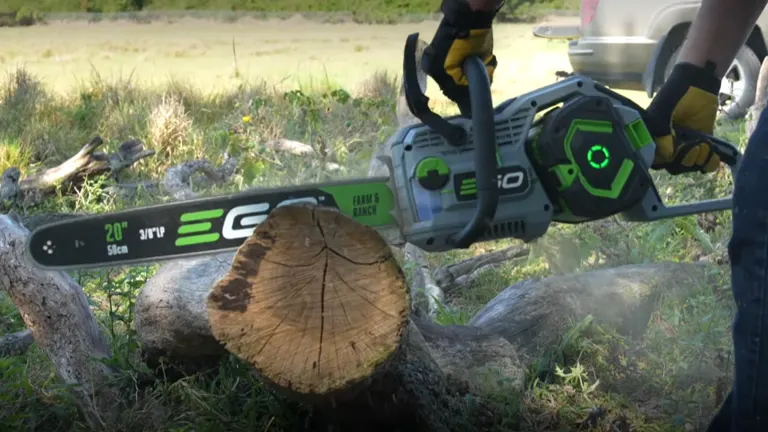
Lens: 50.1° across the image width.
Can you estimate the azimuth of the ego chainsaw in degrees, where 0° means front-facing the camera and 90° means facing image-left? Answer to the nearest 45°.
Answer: approximately 90°

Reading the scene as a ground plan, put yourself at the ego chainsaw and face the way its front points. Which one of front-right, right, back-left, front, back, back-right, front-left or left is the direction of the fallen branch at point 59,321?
front

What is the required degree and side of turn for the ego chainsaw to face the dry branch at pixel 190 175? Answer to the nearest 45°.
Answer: approximately 45° to its right

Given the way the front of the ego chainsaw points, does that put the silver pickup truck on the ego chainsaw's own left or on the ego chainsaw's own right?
on the ego chainsaw's own right

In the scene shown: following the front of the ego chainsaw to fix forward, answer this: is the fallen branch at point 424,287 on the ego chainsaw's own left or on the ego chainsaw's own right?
on the ego chainsaw's own right

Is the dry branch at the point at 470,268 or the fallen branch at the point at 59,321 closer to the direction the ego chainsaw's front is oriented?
the fallen branch

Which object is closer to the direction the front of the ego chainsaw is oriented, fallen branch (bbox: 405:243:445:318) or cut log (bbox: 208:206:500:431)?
the cut log

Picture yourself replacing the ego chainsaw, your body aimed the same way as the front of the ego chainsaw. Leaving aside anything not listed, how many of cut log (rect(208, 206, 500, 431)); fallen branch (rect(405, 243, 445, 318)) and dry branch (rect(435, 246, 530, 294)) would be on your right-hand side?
2

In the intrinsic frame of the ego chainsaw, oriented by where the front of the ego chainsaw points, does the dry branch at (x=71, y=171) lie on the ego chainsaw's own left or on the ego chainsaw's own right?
on the ego chainsaw's own right

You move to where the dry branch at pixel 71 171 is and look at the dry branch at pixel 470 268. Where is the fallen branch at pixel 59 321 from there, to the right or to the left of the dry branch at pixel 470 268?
right
